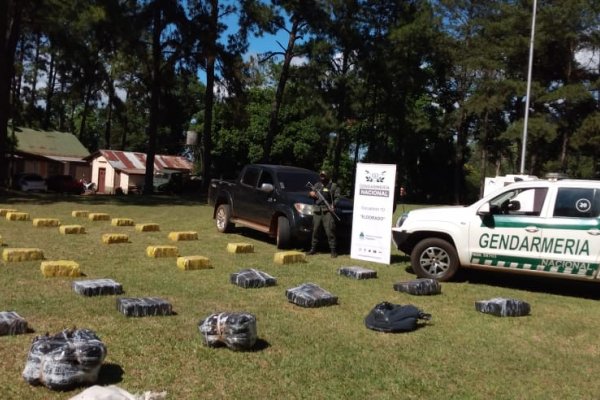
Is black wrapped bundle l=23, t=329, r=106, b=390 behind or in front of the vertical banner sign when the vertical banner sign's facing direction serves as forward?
in front

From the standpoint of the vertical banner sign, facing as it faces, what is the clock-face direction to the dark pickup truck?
The dark pickup truck is roughly at 4 o'clock from the vertical banner sign.

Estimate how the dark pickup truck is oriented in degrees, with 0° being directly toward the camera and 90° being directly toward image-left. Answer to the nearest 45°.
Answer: approximately 315°

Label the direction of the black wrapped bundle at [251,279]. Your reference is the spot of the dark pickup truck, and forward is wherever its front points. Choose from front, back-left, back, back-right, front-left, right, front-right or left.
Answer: front-right

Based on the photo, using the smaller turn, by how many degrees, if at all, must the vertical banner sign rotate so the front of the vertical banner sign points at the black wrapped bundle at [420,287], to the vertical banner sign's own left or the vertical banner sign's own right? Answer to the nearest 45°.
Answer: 0° — it already faces it

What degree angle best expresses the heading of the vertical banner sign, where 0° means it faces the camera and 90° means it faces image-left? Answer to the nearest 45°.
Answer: approximately 0°

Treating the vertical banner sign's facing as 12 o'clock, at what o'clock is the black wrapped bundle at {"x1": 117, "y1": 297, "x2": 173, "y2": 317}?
The black wrapped bundle is roughly at 1 o'clock from the vertical banner sign.

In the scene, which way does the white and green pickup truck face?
to the viewer's left

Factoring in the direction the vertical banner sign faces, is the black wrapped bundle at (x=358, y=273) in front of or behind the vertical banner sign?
in front

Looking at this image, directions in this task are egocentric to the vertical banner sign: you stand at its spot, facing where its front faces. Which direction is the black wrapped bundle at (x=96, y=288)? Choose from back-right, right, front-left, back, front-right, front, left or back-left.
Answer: front-right

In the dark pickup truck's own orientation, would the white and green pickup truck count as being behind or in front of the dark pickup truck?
in front
